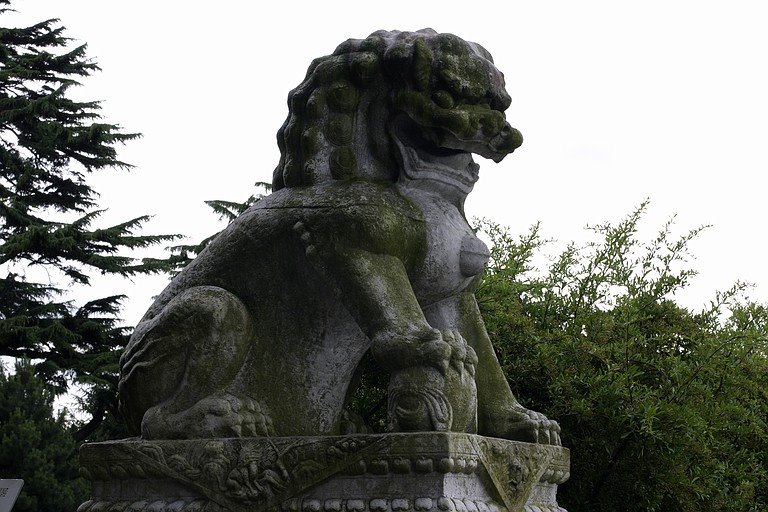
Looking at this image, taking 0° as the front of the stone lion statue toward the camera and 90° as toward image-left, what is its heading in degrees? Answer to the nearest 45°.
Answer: approximately 270°
